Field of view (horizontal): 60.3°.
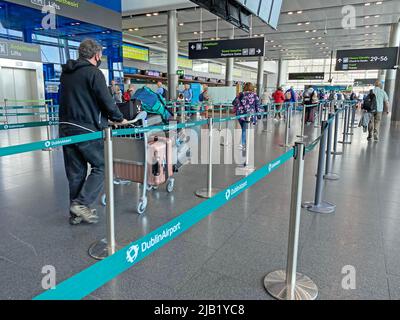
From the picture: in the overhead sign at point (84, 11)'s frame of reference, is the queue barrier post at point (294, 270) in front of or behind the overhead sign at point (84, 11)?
in front

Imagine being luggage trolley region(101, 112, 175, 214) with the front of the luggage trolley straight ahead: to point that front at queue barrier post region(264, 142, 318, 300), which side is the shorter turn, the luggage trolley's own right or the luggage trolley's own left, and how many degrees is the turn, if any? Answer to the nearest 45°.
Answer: approximately 90° to the luggage trolley's own right

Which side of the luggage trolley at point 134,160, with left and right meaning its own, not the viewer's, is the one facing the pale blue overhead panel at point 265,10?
front

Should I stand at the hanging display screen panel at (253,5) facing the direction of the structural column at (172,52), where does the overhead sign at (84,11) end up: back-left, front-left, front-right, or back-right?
front-left

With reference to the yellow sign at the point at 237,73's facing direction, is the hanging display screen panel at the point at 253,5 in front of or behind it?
in front

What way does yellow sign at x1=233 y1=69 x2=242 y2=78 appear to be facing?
toward the camera

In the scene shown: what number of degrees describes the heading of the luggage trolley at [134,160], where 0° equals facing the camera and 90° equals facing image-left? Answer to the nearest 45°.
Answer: approximately 225°

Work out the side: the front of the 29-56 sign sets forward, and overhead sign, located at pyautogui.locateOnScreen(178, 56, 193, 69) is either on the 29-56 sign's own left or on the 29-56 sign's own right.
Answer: on the 29-56 sign's own right

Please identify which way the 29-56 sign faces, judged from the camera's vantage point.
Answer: facing the viewer

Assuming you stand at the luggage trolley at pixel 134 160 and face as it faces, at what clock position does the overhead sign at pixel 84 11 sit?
The overhead sign is roughly at 10 o'clock from the luggage trolley.

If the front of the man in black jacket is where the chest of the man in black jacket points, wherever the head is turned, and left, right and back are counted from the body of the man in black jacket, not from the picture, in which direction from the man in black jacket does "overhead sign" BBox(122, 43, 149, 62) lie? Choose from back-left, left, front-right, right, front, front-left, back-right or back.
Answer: front-left
